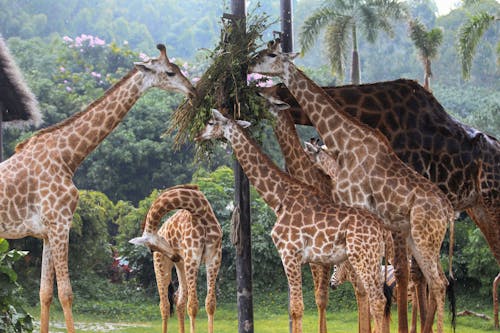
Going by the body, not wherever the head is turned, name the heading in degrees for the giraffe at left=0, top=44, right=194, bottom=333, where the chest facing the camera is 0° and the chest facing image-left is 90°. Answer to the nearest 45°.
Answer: approximately 270°

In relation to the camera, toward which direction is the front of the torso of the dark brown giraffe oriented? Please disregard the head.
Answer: to the viewer's left

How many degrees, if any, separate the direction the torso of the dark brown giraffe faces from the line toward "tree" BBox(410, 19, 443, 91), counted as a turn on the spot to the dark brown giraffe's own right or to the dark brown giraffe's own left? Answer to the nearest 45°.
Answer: approximately 90° to the dark brown giraffe's own right

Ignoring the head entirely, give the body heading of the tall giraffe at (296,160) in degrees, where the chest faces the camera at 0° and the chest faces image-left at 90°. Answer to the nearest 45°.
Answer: approximately 90°

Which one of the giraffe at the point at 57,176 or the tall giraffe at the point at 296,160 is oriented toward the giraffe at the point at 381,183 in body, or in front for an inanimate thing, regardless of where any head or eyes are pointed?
the giraffe at the point at 57,176

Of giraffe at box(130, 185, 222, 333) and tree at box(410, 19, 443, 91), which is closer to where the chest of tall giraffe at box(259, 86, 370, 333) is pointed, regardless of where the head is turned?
the giraffe

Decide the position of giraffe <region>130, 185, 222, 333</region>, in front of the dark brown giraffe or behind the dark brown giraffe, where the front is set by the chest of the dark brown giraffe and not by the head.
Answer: in front

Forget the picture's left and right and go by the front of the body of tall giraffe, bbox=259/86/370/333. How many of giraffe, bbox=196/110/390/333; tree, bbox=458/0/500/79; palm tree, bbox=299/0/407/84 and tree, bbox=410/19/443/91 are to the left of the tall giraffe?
1

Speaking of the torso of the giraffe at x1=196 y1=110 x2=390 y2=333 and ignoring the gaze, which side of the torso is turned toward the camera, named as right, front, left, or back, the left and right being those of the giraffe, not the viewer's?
left

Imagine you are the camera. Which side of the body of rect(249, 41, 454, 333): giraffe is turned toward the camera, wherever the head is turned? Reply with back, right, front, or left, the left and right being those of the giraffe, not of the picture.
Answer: left

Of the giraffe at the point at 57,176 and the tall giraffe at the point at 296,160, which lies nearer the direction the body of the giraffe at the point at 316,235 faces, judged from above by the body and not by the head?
the giraffe

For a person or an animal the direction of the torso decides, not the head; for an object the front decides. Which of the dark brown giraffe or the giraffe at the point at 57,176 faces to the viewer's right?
the giraffe
